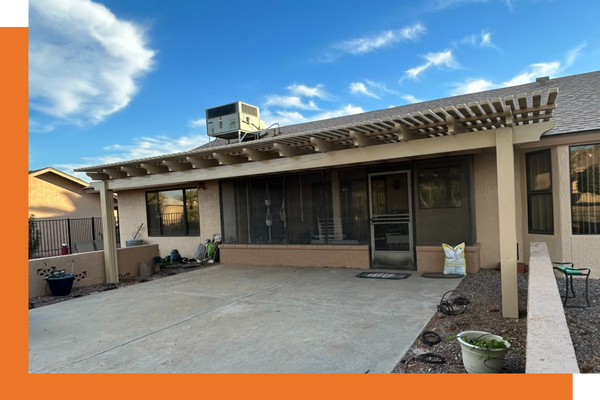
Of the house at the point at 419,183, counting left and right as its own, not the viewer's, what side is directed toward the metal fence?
right

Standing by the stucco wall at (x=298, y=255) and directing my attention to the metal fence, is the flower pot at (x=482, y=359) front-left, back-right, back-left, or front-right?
back-left

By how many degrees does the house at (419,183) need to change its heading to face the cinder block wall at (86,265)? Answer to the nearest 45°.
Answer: approximately 45° to its right

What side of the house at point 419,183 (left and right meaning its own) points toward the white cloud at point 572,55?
back

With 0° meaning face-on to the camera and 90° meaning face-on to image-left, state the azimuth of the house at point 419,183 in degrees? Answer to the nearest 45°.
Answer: approximately 45°

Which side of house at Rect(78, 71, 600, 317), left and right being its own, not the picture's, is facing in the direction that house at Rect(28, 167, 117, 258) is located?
right
